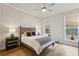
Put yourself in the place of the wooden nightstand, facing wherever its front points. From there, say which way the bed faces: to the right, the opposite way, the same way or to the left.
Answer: the same way

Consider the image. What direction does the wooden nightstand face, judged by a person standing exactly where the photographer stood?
facing the viewer and to the right of the viewer

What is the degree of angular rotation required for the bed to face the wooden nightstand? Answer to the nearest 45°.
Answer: approximately 135° to its right

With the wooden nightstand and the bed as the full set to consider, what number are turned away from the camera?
0
